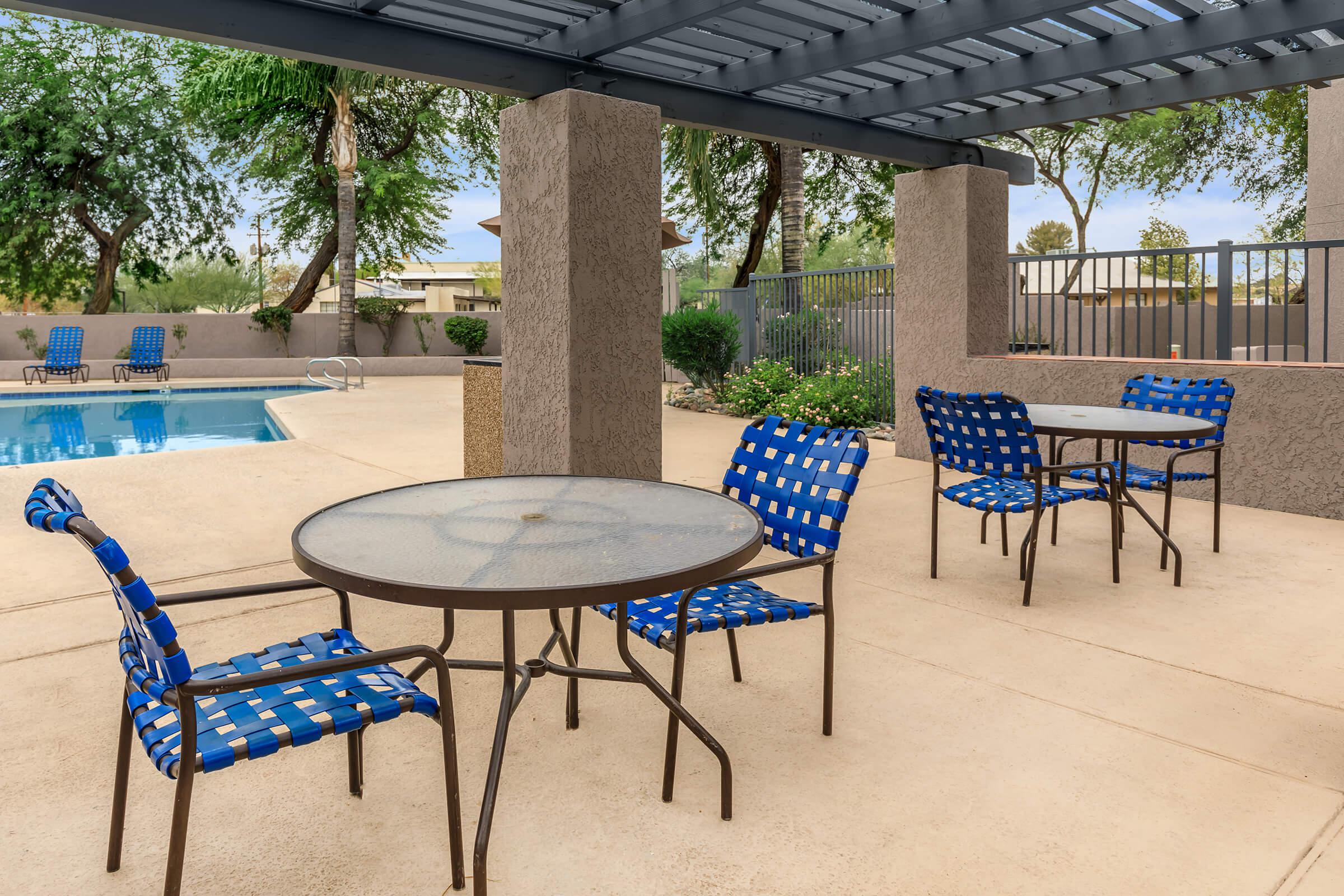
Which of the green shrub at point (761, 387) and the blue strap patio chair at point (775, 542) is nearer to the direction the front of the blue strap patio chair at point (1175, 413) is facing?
the blue strap patio chair

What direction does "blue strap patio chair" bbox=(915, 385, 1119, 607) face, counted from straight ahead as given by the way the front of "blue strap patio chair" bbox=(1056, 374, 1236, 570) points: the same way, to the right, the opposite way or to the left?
the opposite way

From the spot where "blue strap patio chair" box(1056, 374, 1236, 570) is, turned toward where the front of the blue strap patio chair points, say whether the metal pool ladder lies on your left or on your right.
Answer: on your right

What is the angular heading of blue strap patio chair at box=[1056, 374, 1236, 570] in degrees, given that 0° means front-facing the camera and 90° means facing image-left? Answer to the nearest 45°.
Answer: approximately 45°

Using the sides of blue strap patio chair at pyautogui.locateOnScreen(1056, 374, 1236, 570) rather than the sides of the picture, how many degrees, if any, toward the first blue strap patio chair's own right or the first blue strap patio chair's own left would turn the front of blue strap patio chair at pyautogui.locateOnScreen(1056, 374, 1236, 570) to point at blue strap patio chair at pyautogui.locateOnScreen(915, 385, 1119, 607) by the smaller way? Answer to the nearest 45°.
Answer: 0° — it already faces it

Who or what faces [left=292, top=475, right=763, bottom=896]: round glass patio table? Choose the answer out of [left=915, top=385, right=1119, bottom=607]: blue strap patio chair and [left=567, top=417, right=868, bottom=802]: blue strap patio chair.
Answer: [left=567, top=417, right=868, bottom=802]: blue strap patio chair

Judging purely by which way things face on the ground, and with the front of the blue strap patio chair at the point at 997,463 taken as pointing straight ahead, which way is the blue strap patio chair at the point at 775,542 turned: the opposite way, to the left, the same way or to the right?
the opposite way

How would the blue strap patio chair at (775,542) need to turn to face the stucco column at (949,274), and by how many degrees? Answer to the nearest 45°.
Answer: approximately 135° to its right

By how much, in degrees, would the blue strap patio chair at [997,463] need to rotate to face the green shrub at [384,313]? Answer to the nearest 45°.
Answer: approximately 90° to its left

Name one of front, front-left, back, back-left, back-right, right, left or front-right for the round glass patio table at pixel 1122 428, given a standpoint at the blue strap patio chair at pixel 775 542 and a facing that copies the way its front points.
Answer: back

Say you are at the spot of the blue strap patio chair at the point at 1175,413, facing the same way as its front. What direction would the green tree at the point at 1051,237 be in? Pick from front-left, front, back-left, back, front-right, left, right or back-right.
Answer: back-right

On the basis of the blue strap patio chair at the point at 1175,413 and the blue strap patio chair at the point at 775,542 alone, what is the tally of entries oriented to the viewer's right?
0

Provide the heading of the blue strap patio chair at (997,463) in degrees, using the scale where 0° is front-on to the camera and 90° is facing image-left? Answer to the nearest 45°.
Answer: approximately 225°
